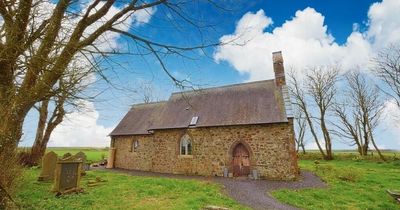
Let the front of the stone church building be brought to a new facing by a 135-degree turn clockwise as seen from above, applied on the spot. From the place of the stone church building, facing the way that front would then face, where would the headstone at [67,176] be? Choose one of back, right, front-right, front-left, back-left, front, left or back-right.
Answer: left

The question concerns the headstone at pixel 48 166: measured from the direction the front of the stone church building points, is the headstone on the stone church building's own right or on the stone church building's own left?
on the stone church building's own right

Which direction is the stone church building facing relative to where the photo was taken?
toward the camera
